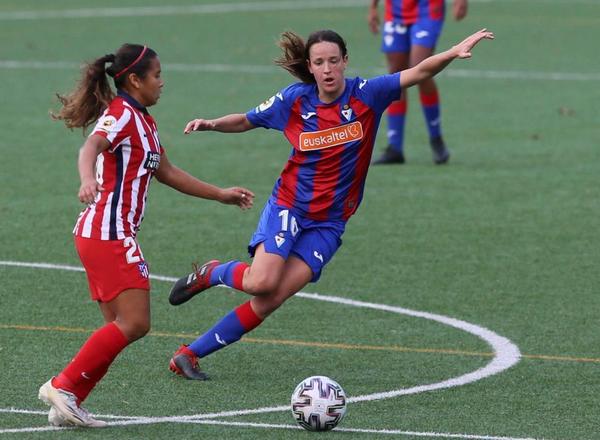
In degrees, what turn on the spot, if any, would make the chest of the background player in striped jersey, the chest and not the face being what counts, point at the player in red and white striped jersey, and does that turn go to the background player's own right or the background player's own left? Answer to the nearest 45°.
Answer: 0° — they already face them

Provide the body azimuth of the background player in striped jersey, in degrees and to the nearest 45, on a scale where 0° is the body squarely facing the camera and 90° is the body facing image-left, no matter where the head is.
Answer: approximately 0°

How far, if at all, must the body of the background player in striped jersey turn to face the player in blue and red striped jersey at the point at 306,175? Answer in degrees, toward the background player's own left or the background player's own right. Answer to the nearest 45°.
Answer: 0° — they already face them

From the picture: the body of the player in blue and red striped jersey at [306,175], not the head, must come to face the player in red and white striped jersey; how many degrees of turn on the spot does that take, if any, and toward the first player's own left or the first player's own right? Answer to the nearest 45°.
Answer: approximately 45° to the first player's own right

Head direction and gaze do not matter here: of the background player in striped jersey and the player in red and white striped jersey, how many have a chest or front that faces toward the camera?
1

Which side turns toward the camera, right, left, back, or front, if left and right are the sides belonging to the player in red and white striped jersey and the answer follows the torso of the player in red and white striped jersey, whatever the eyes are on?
right
